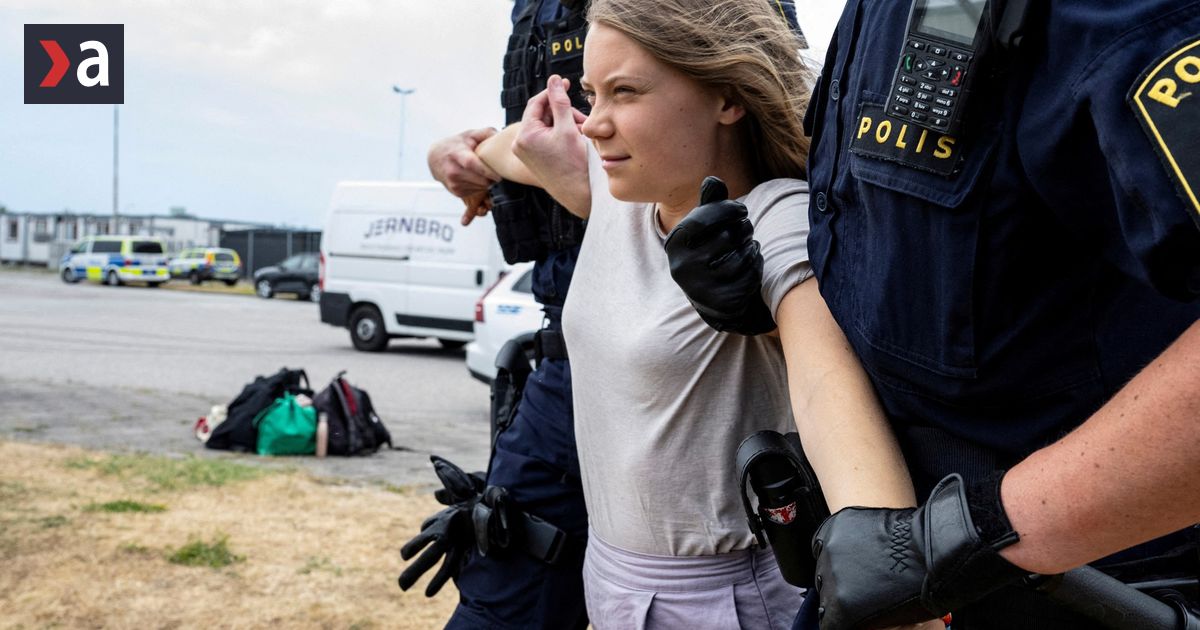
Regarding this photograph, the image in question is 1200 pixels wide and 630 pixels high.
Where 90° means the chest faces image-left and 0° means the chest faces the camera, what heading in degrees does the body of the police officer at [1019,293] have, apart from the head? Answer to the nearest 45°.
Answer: approximately 45°

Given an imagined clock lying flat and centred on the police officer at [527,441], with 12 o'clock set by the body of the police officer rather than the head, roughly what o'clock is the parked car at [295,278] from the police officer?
The parked car is roughly at 4 o'clock from the police officer.

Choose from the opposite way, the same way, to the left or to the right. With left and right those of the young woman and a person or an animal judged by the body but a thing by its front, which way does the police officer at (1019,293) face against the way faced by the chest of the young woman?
the same way

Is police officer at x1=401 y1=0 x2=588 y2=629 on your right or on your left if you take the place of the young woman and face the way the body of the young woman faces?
on your right

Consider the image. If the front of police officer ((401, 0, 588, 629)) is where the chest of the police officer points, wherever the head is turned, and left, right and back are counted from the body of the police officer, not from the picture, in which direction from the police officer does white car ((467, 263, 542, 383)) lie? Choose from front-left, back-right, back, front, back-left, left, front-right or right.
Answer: back-right

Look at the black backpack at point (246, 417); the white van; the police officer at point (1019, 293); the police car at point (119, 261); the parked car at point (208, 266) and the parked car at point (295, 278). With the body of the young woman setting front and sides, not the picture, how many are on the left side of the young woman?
1

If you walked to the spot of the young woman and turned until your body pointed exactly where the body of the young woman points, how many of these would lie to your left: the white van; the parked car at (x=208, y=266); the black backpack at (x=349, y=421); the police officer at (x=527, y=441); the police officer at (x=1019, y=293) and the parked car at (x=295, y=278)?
1

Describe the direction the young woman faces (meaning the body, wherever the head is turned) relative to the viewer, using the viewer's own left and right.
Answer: facing the viewer and to the left of the viewer

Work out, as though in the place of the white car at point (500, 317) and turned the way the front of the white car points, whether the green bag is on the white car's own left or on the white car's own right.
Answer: on the white car's own right

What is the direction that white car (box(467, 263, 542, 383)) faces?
to the viewer's right

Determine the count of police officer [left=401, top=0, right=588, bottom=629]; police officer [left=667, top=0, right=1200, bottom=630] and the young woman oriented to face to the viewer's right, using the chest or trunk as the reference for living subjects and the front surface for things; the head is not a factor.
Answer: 0

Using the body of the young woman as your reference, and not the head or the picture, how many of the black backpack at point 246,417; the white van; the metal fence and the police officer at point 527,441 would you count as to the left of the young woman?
0

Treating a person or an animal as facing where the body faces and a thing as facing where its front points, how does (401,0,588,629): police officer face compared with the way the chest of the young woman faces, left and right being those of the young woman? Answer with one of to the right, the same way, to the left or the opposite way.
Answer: the same way

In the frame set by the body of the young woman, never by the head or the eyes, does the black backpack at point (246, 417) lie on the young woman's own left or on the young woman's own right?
on the young woman's own right

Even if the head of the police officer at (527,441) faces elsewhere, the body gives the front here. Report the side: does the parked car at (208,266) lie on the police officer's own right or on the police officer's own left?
on the police officer's own right

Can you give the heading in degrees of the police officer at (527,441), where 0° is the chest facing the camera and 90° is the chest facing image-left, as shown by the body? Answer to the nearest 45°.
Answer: approximately 45°

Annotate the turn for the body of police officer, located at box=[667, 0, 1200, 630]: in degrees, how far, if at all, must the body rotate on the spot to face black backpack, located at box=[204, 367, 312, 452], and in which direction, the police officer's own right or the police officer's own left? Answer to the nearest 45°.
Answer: approximately 90° to the police officer's own right

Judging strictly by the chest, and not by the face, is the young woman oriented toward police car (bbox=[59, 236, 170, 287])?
no

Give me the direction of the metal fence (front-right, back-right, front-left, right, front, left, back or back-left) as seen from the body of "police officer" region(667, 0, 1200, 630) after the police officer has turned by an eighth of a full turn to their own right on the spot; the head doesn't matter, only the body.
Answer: front-right
